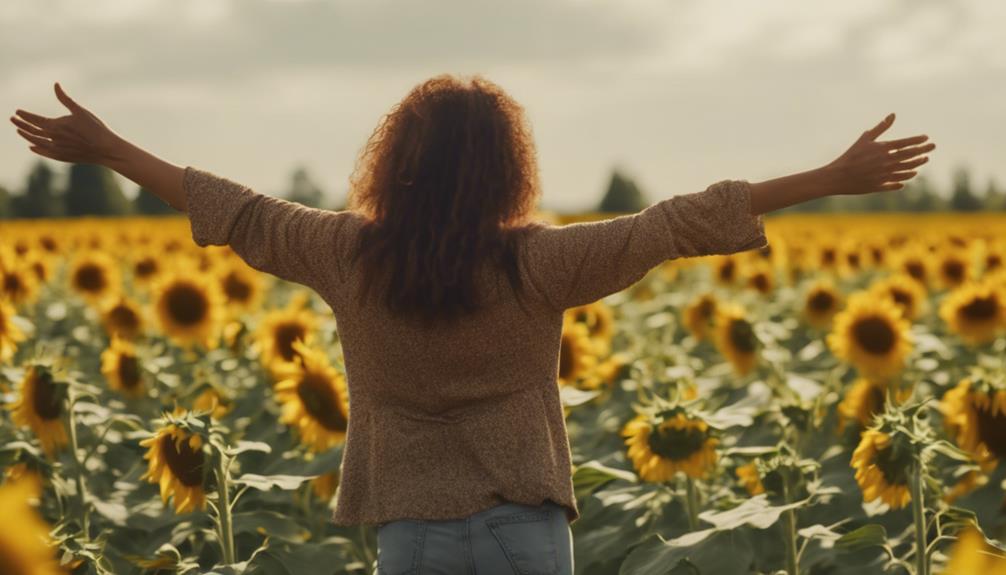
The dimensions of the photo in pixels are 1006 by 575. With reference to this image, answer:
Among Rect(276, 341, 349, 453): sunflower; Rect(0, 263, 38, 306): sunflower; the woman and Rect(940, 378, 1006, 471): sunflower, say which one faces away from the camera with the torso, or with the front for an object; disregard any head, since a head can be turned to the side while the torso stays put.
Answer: the woman

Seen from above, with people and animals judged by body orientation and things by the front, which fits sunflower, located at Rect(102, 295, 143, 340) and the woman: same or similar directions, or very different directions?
very different directions

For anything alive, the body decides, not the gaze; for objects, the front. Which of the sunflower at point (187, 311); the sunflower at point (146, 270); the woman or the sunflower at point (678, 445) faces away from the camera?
the woman

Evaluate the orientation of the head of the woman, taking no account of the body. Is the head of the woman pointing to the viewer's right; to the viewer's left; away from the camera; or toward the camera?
away from the camera

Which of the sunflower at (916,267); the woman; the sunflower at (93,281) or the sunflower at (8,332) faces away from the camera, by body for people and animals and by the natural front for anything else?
the woman

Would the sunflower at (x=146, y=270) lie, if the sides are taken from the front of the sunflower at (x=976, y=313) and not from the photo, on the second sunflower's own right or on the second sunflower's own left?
on the second sunflower's own right

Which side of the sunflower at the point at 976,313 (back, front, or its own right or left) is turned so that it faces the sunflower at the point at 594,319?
right

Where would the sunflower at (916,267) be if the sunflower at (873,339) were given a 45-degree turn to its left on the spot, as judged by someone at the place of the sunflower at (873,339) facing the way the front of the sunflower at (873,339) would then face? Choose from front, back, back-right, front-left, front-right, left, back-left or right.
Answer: back-left

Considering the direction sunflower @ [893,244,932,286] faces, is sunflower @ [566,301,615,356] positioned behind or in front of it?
in front

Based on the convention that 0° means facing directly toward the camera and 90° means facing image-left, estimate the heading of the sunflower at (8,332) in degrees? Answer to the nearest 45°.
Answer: approximately 0°
